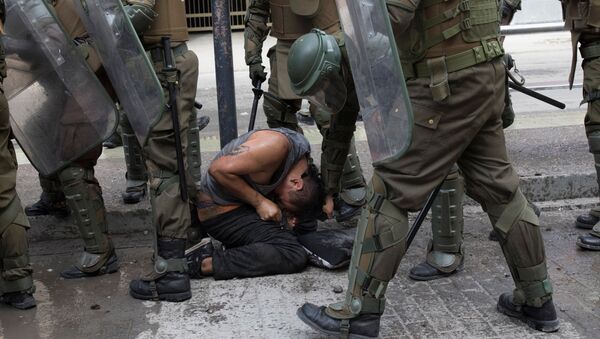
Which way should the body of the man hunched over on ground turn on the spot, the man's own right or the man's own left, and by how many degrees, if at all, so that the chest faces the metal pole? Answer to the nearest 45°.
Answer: approximately 90° to the man's own left

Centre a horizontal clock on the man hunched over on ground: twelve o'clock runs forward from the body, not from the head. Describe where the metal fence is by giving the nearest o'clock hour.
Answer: The metal fence is roughly at 9 o'clock from the man hunched over on ground.

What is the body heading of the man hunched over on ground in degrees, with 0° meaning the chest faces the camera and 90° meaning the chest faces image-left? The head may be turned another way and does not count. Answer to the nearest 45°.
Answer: approximately 270°

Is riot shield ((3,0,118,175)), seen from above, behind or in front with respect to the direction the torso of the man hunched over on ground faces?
behind
